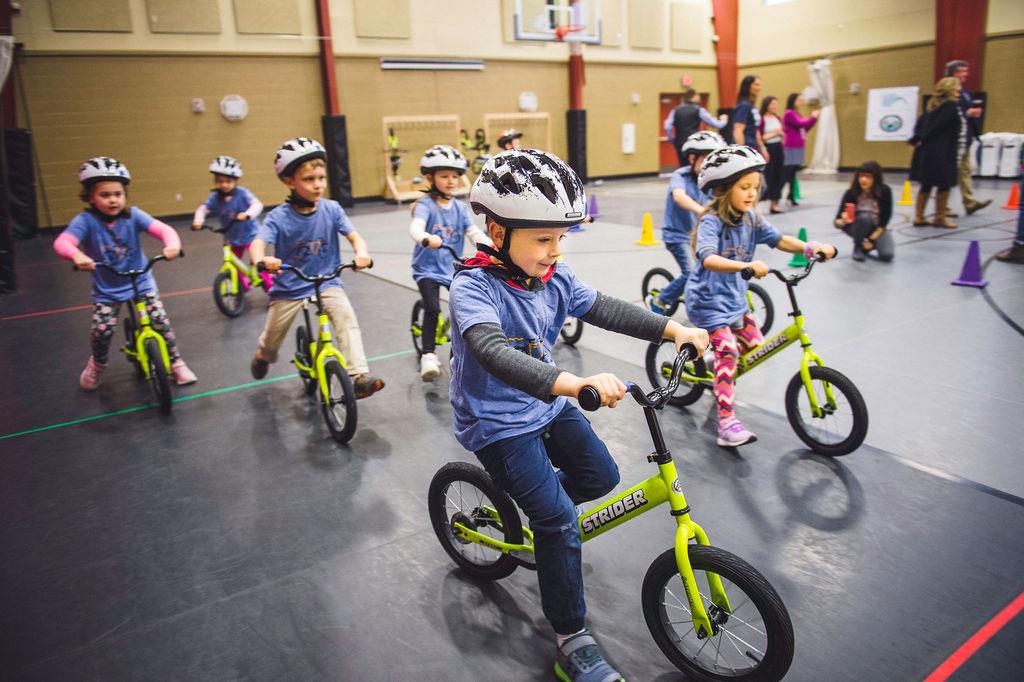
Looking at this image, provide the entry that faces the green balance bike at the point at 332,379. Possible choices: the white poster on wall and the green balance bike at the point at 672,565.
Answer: the white poster on wall

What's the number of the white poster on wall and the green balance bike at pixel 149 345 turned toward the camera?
2

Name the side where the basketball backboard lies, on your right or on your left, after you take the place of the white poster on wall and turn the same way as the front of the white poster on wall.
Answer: on your right

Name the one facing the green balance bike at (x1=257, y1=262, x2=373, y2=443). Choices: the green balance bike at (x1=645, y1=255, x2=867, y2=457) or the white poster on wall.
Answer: the white poster on wall

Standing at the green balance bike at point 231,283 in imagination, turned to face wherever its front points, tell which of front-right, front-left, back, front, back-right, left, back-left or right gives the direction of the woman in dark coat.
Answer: back-left

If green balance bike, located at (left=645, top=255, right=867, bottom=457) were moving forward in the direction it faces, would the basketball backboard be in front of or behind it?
behind

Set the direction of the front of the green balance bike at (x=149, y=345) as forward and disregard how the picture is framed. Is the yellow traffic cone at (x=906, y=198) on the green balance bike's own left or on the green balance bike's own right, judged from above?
on the green balance bike's own left

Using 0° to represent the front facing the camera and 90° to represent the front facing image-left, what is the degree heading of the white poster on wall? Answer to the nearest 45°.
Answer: approximately 0°
